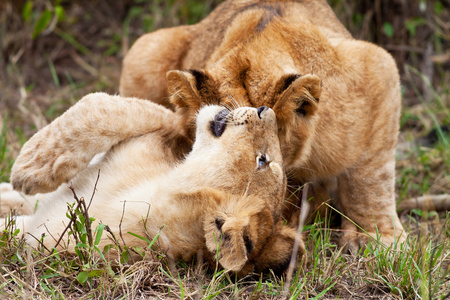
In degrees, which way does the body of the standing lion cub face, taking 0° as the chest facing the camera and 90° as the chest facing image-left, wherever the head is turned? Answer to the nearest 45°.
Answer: approximately 0°

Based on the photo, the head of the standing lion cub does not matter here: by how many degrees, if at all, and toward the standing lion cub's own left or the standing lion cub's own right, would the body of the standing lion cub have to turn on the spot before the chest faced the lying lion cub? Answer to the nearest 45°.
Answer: approximately 45° to the standing lion cub's own right
